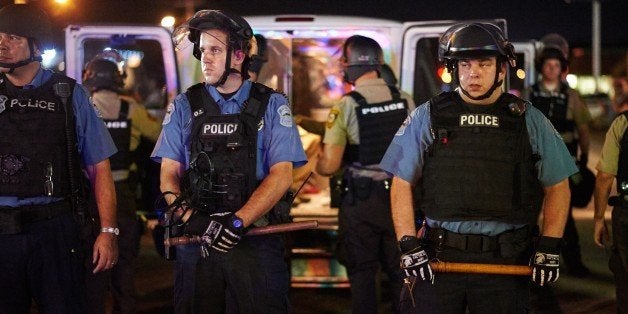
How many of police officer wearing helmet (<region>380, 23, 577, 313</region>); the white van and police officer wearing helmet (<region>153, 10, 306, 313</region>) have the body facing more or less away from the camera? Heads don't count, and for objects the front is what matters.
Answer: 1

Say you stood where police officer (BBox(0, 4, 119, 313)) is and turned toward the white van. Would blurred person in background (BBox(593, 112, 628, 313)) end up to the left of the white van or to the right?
right

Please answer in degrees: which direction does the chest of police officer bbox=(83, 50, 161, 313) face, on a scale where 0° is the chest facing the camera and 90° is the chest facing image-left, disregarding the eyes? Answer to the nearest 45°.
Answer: approximately 225°

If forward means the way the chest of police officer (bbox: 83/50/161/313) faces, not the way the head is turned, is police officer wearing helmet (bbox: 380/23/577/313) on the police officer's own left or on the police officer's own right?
on the police officer's own right

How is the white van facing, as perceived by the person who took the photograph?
facing away from the viewer

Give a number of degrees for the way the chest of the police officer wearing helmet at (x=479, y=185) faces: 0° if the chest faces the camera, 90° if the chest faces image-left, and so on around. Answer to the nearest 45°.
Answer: approximately 0°

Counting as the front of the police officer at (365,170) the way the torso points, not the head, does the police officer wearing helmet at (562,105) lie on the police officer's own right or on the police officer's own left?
on the police officer's own right

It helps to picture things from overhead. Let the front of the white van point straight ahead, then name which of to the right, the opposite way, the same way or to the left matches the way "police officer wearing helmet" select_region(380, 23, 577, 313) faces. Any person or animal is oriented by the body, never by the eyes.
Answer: the opposite way

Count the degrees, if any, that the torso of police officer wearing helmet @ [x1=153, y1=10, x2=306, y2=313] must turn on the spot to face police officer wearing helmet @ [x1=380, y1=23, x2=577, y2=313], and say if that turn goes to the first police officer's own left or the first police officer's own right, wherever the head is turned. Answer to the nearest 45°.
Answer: approximately 135° to the first police officer's own left

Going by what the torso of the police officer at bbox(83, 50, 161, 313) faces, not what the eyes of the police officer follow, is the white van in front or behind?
in front

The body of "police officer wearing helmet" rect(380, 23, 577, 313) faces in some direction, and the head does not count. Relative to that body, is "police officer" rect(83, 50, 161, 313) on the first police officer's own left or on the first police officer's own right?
on the first police officer's own right
